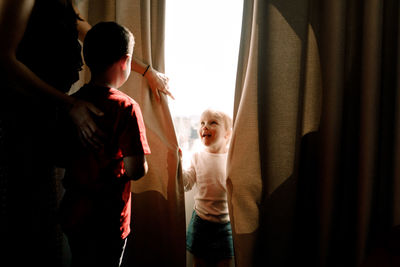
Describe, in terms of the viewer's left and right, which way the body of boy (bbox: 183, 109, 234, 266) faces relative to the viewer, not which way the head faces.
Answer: facing the viewer and to the left of the viewer

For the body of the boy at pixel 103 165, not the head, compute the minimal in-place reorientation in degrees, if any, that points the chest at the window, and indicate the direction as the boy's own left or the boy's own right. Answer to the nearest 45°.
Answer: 0° — they already face it

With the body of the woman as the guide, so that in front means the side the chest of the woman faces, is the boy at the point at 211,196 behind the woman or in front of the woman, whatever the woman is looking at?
in front

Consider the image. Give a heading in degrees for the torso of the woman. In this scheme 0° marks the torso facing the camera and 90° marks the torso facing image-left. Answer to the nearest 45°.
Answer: approximately 270°

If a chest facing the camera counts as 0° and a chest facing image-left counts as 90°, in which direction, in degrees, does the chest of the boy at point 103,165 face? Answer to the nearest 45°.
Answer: approximately 225°

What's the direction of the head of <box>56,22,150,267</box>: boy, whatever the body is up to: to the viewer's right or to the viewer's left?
to the viewer's right

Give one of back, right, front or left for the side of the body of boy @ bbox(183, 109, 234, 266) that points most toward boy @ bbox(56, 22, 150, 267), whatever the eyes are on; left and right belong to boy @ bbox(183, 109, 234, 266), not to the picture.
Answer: front

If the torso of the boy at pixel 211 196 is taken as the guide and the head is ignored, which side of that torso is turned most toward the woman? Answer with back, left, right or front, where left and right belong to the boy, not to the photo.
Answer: front

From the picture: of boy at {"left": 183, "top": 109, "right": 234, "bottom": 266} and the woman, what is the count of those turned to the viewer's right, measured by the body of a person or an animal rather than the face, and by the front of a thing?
1

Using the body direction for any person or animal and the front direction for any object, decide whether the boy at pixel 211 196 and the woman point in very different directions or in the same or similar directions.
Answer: very different directions
